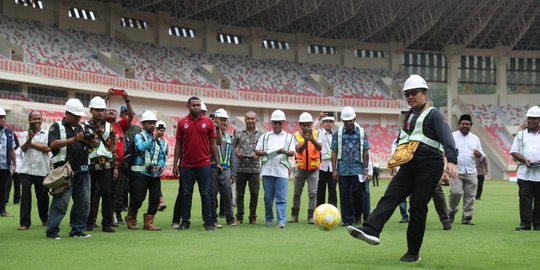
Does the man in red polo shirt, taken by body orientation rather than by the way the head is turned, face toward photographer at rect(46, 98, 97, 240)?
no

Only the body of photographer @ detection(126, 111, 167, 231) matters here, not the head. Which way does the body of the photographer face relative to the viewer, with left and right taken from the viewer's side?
facing the viewer and to the right of the viewer

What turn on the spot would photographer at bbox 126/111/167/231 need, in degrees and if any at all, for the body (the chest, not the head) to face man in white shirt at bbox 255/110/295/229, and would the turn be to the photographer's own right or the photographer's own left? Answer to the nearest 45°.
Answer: approximately 45° to the photographer's own left

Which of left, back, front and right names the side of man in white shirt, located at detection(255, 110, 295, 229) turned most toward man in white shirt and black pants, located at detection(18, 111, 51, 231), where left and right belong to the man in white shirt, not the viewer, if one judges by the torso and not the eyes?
right

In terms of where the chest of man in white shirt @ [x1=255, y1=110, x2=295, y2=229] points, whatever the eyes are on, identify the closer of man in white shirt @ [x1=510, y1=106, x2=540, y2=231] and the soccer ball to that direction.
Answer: the soccer ball

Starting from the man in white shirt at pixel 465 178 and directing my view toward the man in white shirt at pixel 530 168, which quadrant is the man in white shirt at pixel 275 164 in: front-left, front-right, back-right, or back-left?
back-right

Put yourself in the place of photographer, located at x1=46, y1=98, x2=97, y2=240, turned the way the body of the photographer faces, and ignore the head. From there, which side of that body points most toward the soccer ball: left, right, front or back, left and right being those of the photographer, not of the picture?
front

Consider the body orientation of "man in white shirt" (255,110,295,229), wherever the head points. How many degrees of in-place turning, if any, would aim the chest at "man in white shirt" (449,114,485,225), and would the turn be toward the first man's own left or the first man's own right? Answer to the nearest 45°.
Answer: approximately 90° to the first man's own left

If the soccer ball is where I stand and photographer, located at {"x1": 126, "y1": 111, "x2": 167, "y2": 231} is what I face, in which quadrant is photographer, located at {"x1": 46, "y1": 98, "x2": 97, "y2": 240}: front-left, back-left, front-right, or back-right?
front-left

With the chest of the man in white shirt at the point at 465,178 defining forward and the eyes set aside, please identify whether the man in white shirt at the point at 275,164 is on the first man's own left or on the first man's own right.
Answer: on the first man's own right

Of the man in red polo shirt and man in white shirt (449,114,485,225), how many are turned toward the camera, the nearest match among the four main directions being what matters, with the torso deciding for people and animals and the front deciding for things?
2

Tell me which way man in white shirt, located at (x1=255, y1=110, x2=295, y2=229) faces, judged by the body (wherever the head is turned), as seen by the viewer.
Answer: toward the camera

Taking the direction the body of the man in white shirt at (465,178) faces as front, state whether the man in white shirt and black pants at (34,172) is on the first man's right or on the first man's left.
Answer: on the first man's right

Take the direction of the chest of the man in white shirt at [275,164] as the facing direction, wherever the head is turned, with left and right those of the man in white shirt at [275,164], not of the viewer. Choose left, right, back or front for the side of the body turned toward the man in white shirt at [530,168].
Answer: left

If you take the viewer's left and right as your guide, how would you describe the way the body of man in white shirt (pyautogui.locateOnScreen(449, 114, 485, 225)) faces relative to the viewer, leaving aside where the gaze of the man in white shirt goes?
facing the viewer

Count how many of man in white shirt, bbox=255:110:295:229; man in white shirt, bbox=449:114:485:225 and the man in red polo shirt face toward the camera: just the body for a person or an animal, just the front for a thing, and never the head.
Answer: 3
